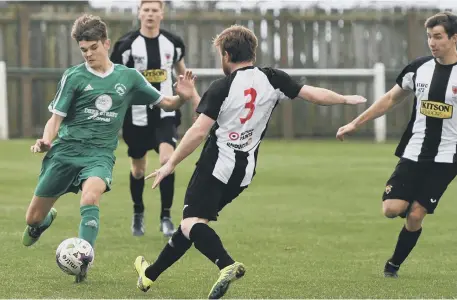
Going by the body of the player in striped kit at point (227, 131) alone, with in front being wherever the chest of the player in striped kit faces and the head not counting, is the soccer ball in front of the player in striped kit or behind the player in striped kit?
in front

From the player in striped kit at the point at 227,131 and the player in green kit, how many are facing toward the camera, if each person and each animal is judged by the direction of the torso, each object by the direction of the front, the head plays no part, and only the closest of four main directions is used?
1

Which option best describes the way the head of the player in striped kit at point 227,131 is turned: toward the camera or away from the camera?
away from the camera

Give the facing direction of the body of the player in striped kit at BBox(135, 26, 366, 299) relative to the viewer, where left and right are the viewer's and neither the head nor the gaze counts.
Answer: facing away from the viewer and to the left of the viewer

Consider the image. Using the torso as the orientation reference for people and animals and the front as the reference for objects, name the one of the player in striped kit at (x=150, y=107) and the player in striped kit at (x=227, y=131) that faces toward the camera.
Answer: the player in striped kit at (x=150, y=107)

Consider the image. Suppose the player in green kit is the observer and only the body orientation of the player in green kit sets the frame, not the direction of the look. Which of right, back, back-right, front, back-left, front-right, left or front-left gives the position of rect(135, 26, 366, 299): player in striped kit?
front-left

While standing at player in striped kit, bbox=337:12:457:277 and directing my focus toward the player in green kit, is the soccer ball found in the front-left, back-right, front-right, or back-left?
front-left

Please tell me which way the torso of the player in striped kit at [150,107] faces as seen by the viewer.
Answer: toward the camera

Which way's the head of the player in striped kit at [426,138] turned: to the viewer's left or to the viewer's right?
to the viewer's left

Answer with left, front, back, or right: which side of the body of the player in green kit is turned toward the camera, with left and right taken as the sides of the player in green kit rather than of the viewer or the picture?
front

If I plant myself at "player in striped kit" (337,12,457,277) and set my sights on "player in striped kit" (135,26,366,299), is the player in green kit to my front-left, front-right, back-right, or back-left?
front-right

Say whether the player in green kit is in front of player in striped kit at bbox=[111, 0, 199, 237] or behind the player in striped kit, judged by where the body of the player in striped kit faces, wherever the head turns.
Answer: in front

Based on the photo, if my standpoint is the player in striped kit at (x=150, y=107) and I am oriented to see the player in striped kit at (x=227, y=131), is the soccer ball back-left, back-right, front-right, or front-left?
front-right

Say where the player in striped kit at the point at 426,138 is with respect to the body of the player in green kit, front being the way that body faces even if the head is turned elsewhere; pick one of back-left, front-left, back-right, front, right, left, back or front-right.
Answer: left

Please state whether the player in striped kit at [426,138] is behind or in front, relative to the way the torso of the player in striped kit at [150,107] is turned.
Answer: in front

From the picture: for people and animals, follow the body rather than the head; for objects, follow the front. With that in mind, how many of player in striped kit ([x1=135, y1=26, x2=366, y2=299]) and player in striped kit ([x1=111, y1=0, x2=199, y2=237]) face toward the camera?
1

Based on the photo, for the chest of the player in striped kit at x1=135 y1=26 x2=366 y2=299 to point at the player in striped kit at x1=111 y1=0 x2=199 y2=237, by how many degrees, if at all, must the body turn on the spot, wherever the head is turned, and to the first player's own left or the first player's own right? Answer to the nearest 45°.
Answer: approximately 45° to the first player's own right

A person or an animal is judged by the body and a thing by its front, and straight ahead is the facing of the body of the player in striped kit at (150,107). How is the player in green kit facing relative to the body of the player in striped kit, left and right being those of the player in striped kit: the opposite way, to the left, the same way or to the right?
the same way

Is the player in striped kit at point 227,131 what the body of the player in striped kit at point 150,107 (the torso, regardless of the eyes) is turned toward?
yes

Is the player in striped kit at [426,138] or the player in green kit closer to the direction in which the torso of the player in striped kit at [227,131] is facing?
the player in green kit
